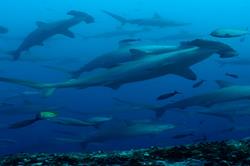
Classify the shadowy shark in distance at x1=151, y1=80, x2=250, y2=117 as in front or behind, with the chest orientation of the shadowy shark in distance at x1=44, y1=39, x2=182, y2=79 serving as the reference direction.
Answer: in front

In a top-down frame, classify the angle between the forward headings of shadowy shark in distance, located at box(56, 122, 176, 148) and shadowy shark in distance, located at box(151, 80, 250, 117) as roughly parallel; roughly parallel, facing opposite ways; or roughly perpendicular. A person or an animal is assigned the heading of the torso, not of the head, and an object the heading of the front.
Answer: roughly parallel

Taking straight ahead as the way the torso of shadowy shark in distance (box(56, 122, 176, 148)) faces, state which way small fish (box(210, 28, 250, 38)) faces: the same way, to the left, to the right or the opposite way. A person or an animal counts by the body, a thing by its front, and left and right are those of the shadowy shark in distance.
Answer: the opposite way

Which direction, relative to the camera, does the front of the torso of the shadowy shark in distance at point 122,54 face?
to the viewer's right

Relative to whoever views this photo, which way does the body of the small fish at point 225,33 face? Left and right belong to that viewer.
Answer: facing to the left of the viewer

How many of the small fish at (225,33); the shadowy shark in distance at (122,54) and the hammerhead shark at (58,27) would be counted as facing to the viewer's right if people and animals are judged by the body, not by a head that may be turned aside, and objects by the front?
2

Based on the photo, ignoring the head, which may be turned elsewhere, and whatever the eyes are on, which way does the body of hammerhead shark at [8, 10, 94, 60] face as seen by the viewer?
to the viewer's right

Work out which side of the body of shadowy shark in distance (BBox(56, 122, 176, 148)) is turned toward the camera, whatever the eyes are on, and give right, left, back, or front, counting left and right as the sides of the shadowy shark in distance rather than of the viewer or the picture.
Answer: right
